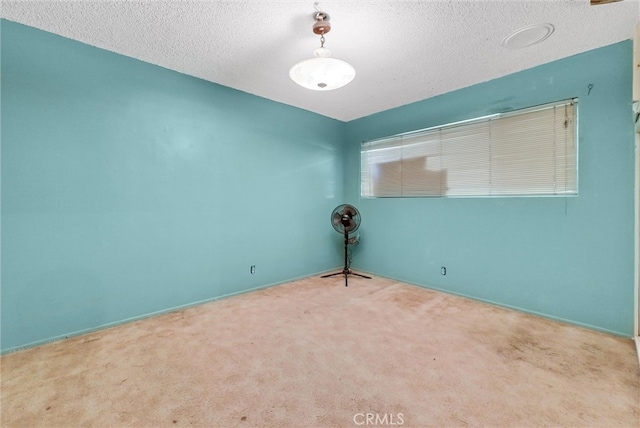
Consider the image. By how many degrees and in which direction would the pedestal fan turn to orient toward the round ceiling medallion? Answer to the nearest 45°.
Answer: approximately 45° to its left

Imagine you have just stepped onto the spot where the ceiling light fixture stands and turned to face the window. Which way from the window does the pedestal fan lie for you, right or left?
left

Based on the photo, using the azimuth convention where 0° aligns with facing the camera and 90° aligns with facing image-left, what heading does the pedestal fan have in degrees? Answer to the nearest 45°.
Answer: approximately 0°

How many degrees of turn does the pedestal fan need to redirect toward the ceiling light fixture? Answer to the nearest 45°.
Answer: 0° — it already faces it

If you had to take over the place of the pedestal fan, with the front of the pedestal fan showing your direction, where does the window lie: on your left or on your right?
on your left

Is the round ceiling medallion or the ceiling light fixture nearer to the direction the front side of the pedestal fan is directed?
the ceiling light fixture

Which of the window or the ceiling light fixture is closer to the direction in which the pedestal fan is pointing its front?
the ceiling light fixture

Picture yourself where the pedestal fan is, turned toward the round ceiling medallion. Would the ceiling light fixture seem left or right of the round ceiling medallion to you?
right
